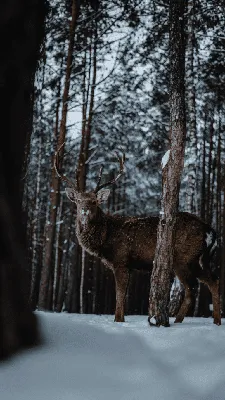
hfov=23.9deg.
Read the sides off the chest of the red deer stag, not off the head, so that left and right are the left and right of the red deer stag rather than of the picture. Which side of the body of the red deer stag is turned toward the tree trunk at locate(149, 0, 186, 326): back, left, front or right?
left

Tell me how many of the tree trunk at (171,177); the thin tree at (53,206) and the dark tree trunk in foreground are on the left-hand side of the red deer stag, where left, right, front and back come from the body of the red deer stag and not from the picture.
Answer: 2

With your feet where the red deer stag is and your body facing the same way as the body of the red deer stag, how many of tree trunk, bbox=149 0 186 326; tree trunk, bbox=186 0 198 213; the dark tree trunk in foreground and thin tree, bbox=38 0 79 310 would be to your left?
2

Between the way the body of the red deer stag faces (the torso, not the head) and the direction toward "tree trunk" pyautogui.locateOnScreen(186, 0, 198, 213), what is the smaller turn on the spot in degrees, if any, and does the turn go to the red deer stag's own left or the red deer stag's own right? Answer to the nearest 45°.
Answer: approximately 90° to the red deer stag's own right

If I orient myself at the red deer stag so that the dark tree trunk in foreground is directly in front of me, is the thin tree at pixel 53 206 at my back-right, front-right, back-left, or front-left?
back-right

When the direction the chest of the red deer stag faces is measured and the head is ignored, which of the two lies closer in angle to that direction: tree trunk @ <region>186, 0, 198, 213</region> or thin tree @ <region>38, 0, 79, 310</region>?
the thin tree

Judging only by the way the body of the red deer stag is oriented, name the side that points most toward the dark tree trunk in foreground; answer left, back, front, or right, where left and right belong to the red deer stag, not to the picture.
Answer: left

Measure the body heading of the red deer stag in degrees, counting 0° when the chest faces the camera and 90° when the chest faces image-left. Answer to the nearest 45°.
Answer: approximately 90°

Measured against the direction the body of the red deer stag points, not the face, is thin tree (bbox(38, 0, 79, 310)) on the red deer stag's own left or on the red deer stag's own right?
on the red deer stag's own right
